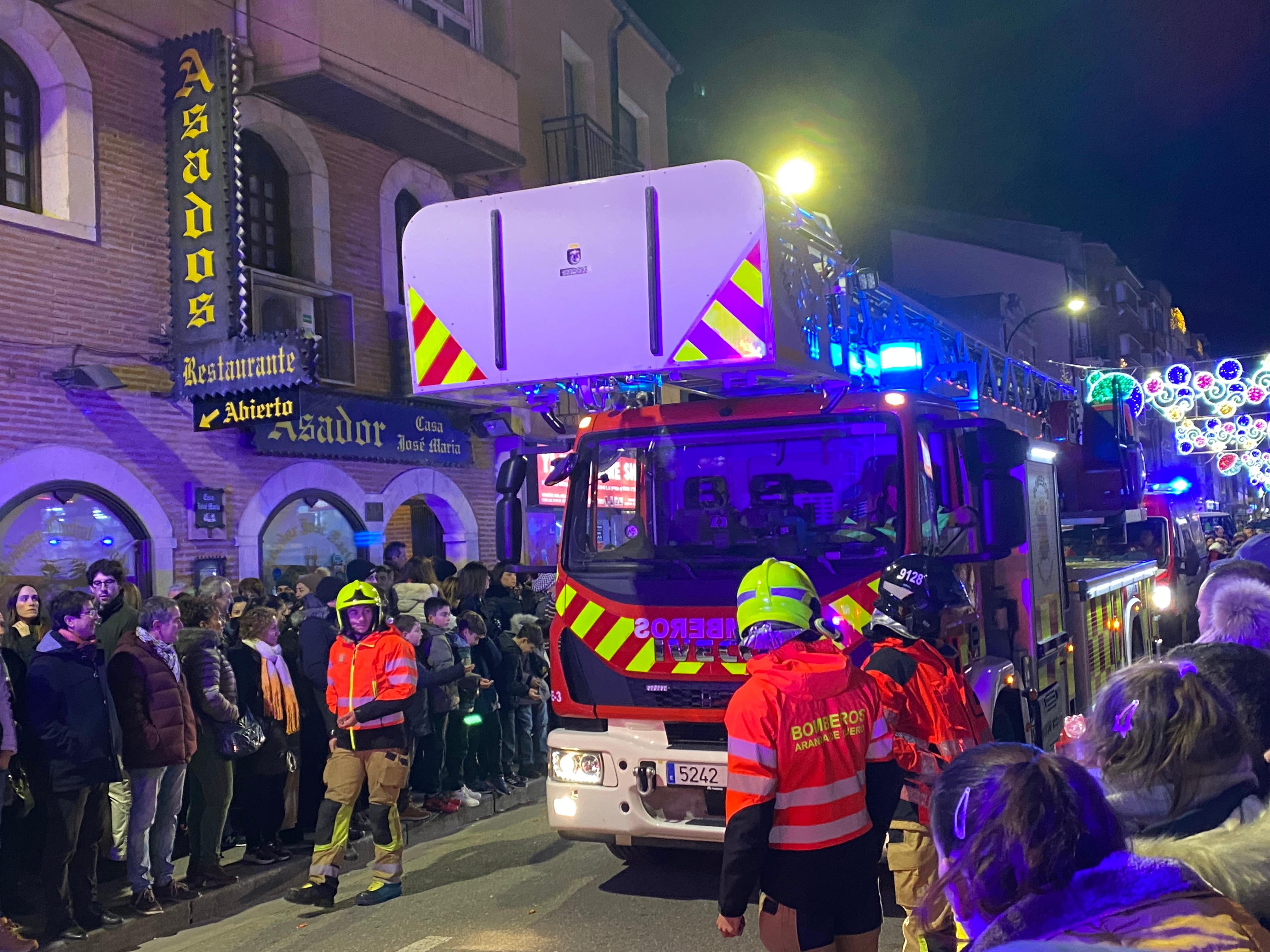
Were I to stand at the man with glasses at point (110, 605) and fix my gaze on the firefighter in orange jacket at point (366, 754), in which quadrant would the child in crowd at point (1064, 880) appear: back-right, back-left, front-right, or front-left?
front-right

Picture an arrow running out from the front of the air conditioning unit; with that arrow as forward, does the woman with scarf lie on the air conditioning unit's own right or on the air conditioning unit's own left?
on the air conditioning unit's own right

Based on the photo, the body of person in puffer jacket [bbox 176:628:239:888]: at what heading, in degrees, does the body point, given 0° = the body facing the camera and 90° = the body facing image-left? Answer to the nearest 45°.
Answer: approximately 270°

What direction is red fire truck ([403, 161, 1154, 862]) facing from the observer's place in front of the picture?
facing the viewer and to the left of the viewer

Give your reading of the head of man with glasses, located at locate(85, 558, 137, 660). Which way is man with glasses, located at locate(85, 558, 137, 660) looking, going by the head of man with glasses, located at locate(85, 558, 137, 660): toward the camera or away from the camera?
toward the camera

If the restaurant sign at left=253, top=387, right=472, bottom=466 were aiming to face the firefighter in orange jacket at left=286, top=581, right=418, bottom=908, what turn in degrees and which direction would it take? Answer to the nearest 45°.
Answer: approximately 45° to its right

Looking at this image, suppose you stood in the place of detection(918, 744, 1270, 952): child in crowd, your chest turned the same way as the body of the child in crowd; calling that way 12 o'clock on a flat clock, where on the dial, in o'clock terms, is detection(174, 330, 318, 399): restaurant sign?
The restaurant sign is roughly at 12 o'clock from the child in crowd.

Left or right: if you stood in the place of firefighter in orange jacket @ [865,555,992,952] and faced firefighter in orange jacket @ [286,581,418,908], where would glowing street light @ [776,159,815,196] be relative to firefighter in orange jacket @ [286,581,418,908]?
right

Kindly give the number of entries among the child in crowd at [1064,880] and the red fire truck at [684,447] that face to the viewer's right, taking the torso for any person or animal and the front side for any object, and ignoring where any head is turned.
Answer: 0

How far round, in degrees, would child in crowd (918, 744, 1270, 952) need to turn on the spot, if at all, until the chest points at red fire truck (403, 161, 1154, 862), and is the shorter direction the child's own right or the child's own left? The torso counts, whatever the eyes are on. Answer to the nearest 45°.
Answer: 0° — they already face it

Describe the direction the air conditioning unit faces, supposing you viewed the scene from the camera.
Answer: facing the viewer and to the right of the viewer

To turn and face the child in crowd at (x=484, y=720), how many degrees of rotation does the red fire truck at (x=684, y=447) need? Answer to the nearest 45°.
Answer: approximately 90° to its right

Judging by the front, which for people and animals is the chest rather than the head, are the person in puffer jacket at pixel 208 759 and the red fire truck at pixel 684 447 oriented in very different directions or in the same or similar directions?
very different directions

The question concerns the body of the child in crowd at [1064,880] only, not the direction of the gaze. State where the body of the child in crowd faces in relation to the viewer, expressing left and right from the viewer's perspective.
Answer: facing away from the viewer and to the left of the viewer

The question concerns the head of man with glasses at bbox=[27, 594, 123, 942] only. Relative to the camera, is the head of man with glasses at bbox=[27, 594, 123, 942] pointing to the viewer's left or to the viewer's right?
to the viewer's right

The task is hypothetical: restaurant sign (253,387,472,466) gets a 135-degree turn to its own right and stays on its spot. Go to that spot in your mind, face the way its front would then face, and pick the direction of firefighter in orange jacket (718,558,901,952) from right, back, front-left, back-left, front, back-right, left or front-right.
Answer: left
